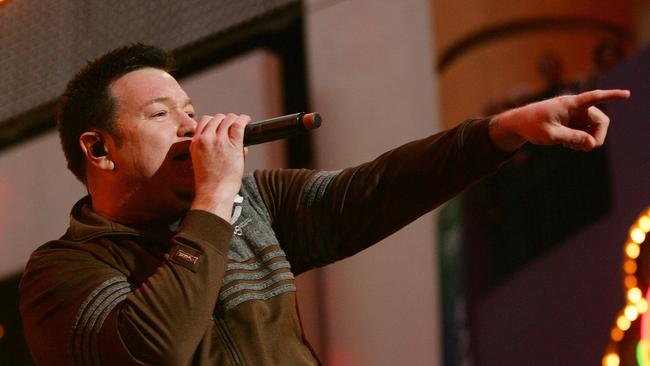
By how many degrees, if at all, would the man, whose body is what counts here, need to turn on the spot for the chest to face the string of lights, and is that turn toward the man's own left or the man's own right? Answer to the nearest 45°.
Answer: approximately 90° to the man's own left

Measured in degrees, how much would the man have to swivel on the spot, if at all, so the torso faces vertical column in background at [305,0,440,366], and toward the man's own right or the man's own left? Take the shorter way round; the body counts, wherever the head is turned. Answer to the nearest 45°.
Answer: approximately 135° to the man's own left

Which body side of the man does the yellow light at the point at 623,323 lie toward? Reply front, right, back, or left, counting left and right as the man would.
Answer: left

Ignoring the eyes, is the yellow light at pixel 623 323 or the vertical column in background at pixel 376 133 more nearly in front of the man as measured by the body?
the yellow light

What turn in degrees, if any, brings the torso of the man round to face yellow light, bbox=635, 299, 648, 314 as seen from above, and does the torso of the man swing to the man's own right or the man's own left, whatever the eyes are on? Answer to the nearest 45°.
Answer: approximately 90° to the man's own left

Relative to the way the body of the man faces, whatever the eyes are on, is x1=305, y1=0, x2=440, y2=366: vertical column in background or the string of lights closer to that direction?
the string of lights

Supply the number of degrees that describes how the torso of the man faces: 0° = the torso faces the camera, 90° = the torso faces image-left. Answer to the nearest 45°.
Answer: approximately 315°

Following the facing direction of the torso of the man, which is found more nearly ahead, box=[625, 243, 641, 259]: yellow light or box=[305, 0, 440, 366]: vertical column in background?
the yellow light

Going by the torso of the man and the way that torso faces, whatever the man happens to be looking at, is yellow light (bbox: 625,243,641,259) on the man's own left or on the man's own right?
on the man's own left

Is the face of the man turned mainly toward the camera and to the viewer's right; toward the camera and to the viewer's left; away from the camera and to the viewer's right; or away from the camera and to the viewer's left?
toward the camera and to the viewer's right
